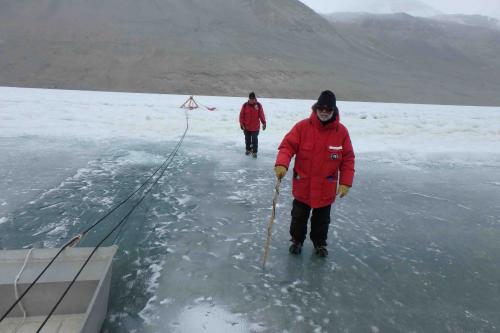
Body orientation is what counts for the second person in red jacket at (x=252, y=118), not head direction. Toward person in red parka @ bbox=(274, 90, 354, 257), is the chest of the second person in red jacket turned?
yes

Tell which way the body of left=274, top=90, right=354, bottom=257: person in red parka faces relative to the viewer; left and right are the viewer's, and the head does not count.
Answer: facing the viewer

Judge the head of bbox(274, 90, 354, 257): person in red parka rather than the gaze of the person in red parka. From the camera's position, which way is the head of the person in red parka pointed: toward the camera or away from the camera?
toward the camera

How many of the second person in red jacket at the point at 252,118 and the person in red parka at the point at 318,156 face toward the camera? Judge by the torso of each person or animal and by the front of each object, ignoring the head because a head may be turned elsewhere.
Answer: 2

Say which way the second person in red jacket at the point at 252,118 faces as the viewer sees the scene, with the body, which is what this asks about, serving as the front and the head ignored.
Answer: toward the camera

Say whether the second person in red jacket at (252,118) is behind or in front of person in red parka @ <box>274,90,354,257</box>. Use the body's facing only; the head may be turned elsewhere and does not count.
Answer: behind

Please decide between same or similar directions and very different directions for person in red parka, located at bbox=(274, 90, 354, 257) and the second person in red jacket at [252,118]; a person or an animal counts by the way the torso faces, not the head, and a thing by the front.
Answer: same or similar directions
